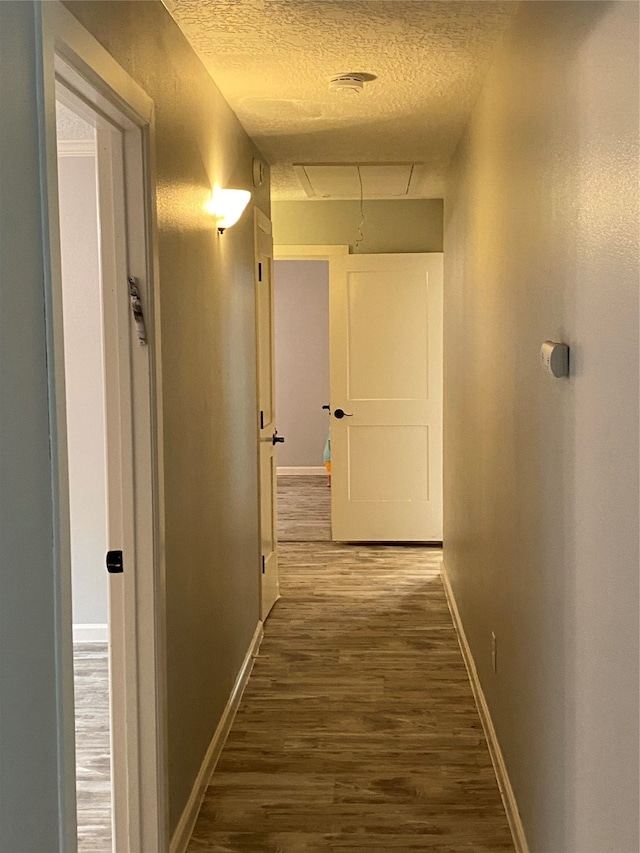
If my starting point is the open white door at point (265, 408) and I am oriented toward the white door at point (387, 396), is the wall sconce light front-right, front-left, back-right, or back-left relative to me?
back-right

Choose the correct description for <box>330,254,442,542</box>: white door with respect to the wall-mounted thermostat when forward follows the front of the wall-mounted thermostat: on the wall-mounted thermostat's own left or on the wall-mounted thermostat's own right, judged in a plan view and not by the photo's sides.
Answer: on the wall-mounted thermostat's own right

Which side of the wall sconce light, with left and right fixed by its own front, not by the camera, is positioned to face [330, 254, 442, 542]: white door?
left

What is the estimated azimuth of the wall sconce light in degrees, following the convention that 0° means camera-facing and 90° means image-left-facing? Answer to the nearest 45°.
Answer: approximately 270°

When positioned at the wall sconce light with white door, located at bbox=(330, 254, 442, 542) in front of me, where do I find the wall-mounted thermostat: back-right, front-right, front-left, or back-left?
back-right

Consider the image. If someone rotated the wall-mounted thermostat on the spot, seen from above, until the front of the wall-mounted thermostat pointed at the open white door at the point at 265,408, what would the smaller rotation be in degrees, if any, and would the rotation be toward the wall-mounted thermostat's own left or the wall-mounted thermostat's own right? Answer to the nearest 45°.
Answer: approximately 45° to the wall-mounted thermostat's own right

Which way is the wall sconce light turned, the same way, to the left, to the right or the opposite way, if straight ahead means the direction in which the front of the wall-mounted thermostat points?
the opposite way

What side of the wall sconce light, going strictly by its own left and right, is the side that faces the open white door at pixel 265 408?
left

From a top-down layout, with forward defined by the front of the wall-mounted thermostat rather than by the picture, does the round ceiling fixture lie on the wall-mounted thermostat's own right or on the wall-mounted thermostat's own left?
on the wall-mounted thermostat's own right

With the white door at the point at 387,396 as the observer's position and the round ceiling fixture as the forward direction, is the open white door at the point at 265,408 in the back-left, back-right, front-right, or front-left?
front-right

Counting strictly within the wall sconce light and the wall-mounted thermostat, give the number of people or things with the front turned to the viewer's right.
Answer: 1

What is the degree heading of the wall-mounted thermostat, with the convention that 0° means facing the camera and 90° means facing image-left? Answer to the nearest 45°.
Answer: approximately 90°
